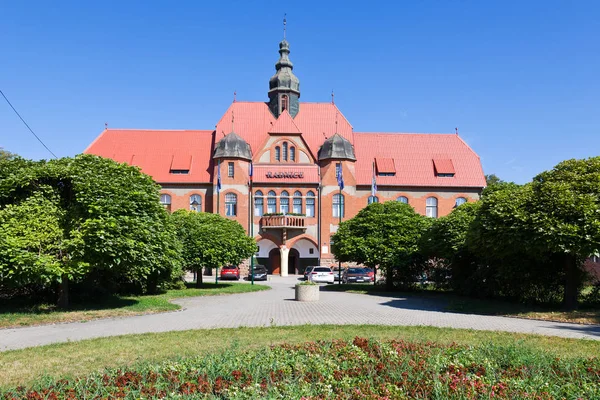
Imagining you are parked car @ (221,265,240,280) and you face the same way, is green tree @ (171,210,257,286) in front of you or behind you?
behind

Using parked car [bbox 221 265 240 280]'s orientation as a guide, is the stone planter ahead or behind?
behind

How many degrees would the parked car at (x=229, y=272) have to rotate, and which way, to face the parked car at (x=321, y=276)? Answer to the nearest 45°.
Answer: approximately 135° to its right

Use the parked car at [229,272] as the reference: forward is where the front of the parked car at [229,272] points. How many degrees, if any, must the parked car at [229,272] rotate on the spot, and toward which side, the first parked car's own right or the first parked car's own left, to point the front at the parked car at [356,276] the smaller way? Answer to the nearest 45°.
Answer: approximately 135° to the first parked car's own right

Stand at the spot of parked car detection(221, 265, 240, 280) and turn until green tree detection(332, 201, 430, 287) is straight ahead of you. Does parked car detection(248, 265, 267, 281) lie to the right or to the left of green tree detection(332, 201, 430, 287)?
left

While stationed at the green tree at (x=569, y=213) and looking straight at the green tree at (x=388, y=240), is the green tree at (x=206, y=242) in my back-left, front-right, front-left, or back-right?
front-left

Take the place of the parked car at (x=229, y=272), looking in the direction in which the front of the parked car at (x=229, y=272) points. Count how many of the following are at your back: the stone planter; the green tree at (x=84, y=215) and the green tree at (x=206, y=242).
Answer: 3

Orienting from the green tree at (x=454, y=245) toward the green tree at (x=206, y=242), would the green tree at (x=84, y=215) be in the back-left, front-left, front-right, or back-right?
front-left

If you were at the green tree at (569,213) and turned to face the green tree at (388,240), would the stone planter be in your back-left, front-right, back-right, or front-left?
front-left

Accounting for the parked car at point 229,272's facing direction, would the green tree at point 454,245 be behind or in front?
behind

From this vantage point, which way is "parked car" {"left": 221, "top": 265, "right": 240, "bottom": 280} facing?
away from the camera
